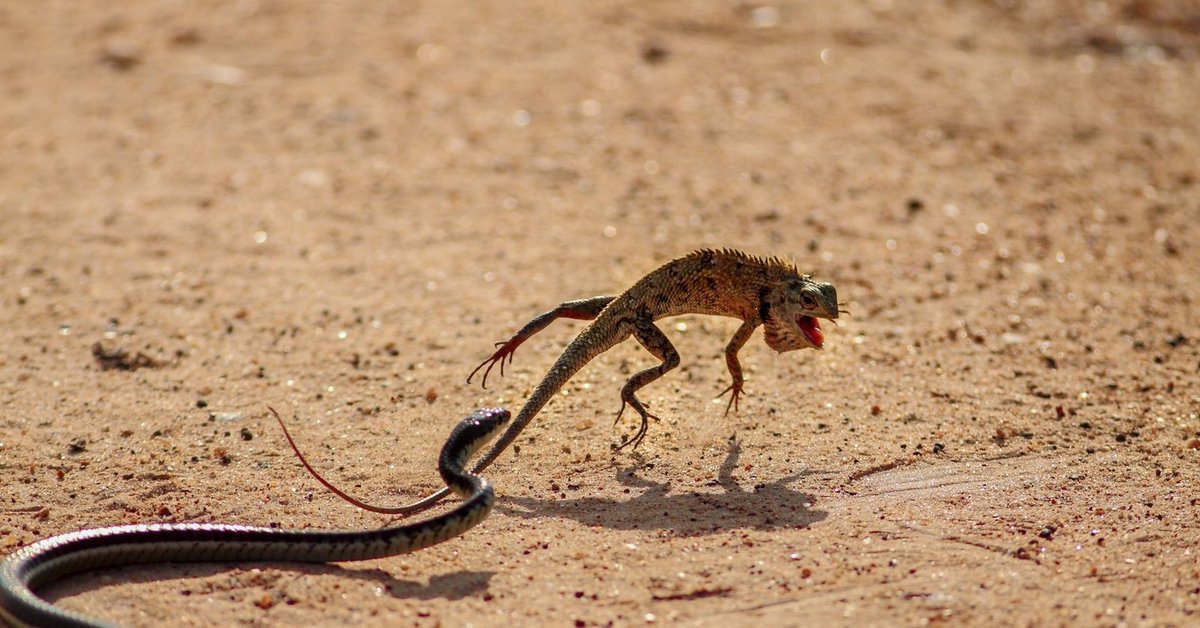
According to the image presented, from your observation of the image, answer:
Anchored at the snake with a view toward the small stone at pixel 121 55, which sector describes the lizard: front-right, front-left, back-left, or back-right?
front-right

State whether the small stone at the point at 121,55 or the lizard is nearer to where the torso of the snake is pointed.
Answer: the lizard

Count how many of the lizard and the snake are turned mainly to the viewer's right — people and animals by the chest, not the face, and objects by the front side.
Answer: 2

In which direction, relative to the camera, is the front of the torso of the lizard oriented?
to the viewer's right

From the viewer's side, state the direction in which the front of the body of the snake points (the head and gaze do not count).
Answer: to the viewer's right

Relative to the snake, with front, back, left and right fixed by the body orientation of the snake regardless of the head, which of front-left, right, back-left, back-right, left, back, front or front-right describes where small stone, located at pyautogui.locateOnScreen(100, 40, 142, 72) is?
left

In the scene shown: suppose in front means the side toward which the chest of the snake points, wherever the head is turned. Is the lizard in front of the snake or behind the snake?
in front

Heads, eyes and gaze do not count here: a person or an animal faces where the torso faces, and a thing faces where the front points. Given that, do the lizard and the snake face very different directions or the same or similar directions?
same or similar directions

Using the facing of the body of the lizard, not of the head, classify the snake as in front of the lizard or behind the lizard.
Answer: behind
